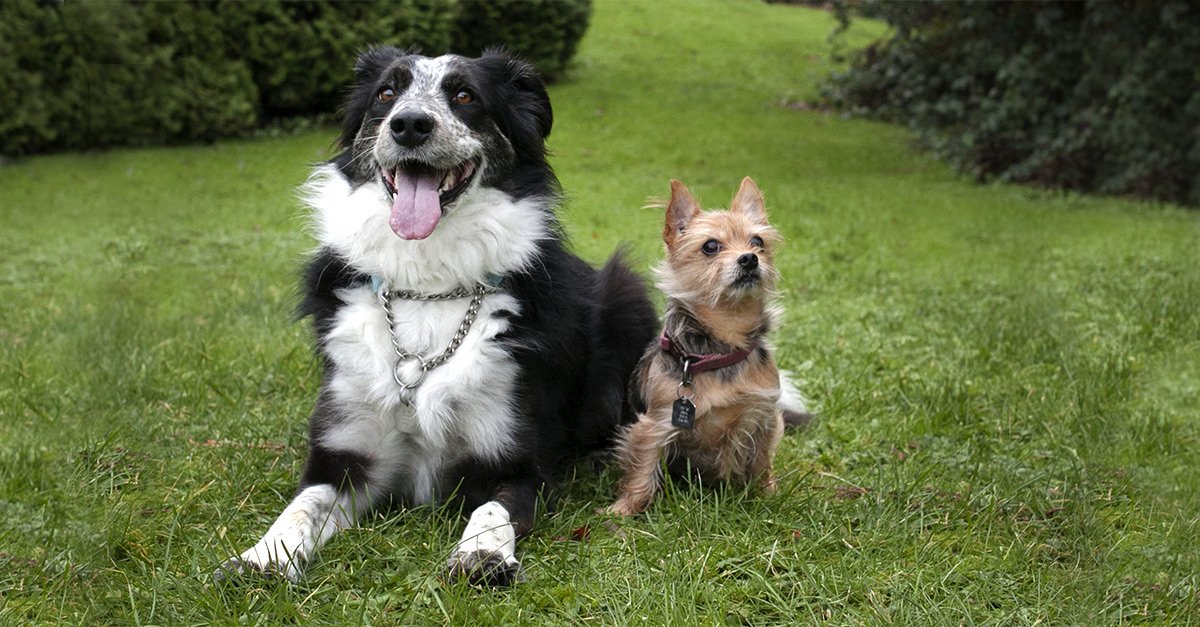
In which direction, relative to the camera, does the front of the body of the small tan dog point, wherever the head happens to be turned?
toward the camera

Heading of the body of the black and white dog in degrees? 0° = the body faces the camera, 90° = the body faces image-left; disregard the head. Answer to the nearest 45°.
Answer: approximately 45°

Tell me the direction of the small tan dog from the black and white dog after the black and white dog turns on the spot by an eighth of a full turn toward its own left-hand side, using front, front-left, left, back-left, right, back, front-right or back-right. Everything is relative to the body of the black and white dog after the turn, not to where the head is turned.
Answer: left
